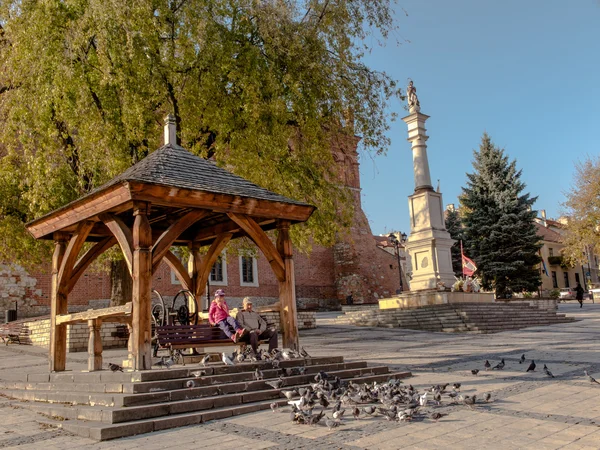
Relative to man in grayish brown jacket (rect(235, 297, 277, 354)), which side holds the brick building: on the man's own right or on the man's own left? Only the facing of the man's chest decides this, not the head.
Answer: on the man's own left

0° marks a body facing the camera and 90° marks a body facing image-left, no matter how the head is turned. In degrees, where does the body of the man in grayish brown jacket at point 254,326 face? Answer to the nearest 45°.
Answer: approximately 315°

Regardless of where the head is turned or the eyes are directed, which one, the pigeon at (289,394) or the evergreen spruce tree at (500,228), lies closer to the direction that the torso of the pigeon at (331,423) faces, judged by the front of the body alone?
the pigeon

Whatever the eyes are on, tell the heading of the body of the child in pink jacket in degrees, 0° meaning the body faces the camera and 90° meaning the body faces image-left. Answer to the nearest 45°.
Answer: approximately 315°

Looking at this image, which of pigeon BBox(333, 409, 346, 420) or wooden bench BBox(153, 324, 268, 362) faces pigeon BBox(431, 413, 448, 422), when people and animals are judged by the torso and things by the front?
the wooden bench

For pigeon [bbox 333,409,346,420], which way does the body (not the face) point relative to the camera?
to the viewer's left

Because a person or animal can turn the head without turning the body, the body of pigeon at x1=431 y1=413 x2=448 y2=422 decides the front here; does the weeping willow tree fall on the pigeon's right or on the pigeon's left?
on the pigeon's right

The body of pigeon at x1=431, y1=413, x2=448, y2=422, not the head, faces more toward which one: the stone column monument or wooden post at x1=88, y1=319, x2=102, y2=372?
the wooden post

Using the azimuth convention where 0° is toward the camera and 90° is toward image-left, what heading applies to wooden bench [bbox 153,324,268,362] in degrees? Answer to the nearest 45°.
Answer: approximately 315°

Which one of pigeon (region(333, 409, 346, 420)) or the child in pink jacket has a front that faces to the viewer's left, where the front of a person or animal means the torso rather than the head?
the pigeon
